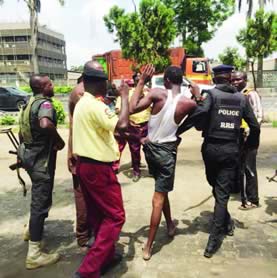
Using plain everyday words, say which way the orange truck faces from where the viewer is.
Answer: facing to the right of the viewer

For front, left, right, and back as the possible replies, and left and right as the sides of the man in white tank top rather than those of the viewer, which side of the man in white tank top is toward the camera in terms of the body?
back

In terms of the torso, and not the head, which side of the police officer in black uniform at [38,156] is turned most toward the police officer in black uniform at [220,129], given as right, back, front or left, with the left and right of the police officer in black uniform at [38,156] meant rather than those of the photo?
front

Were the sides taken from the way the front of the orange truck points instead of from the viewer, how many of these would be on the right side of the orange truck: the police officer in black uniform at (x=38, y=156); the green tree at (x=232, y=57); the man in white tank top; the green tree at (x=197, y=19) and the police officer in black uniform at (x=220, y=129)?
3

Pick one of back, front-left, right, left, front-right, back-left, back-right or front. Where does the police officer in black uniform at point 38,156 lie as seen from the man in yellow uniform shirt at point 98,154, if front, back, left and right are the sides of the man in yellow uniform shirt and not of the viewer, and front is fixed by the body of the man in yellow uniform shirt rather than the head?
left

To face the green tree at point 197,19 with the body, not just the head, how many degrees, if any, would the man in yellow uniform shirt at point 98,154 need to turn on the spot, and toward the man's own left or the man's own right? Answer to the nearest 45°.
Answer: approximately 45° to the man's own left

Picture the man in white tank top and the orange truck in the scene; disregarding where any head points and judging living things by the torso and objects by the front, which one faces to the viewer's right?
the orange truck

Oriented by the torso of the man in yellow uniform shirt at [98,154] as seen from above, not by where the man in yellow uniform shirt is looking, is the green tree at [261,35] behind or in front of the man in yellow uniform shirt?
in front

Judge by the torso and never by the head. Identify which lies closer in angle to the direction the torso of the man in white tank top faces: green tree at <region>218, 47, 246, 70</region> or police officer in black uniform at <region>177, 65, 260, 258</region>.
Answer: the green tree

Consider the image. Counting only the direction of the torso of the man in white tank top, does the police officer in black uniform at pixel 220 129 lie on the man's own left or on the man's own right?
on the man's own right

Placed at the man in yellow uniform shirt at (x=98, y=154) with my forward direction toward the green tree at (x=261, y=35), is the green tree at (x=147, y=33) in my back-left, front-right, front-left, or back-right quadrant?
front-left

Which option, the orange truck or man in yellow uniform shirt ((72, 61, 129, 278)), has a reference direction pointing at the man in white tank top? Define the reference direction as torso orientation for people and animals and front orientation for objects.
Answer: the man in yellow uniform shirt

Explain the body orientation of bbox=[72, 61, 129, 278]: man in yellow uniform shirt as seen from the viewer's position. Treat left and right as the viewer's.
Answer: facing away from the viewer and to the right of the viewer

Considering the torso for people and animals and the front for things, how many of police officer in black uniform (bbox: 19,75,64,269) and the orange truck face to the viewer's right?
2

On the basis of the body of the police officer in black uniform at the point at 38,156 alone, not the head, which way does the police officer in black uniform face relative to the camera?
to the viewer's right

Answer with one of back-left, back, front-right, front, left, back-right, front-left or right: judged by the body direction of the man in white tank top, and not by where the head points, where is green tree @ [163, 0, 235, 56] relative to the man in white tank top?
front
